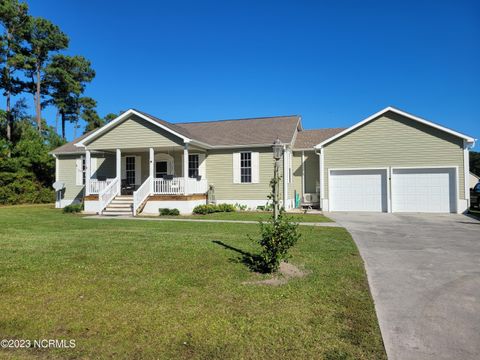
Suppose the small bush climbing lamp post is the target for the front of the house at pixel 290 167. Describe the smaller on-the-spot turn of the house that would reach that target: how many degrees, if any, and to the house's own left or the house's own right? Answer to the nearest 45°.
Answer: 0° — it already faces it

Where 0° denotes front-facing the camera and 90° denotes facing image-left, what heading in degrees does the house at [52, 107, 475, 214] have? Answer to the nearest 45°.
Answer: approximately 0°

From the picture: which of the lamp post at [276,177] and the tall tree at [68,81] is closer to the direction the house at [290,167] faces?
the lamp post

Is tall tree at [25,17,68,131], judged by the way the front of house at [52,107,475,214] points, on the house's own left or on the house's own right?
on the house's own right

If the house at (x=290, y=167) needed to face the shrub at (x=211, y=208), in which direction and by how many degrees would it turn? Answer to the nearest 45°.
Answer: approximately 90° to its right

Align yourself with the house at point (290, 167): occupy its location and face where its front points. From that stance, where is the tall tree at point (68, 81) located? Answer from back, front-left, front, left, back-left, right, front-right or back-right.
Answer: back-right

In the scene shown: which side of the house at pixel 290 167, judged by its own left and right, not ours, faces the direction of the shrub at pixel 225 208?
front

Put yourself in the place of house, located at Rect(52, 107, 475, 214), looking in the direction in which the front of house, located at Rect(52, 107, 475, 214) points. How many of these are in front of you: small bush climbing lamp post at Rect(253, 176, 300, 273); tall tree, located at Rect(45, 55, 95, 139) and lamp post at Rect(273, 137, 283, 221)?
2

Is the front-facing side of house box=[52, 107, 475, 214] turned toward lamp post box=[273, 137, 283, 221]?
yes

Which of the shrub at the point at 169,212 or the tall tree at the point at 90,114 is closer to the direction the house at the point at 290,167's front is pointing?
the shrub

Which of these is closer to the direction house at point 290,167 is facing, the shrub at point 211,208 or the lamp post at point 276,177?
the lamp post

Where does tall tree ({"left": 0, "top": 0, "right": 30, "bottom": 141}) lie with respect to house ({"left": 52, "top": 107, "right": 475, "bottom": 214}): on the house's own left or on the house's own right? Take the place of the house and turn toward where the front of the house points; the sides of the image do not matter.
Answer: on the house's own right
